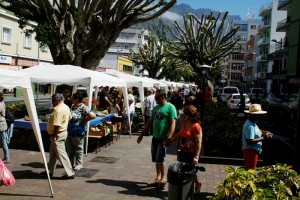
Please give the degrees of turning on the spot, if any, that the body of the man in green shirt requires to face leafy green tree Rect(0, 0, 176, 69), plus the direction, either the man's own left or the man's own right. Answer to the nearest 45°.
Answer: approximately 90° to the man's own right

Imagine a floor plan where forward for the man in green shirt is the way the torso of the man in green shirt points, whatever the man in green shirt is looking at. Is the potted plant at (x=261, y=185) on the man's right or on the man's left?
on the man's left

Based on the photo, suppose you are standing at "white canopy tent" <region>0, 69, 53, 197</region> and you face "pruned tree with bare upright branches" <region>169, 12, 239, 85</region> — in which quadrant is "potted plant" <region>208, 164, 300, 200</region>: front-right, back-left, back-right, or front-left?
back-right

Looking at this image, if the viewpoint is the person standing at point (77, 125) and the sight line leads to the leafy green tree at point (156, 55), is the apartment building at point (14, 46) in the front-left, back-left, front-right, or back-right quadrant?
front-left

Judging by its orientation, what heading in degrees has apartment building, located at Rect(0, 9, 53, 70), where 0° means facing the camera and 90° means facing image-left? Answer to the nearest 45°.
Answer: approximately 315°

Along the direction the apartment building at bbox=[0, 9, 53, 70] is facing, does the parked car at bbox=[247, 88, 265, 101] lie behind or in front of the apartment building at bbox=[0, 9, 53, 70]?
in front

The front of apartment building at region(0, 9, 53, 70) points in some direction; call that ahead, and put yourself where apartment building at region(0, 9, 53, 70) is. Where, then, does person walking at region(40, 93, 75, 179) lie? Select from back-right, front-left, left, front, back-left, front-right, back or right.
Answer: front-right

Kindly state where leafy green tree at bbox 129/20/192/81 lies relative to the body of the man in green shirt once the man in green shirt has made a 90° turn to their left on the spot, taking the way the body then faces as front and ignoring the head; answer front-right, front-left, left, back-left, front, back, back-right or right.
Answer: back-left

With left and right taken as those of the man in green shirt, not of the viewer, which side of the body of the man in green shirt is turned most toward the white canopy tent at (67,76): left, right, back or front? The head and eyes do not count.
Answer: right

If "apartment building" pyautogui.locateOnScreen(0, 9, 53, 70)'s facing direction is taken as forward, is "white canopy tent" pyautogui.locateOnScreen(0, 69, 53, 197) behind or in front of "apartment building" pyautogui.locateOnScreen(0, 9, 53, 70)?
in front

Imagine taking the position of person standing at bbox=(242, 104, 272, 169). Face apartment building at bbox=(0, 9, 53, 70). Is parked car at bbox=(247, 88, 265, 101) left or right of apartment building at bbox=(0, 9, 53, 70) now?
right

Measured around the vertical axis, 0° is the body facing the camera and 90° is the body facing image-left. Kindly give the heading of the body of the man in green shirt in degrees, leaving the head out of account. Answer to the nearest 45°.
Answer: approximately 45°

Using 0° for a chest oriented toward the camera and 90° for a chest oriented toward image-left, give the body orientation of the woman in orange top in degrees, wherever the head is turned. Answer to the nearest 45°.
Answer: approximately 45°

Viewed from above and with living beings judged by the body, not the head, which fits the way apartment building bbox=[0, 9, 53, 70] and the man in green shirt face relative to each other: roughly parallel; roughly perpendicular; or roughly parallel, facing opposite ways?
roughly perpendicular
